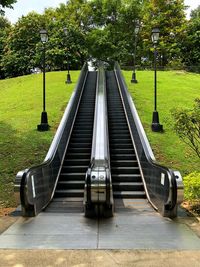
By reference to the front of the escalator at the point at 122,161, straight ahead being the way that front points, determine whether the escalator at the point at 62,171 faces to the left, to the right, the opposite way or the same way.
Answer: the same way

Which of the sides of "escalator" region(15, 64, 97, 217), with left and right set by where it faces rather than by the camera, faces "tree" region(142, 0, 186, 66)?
back

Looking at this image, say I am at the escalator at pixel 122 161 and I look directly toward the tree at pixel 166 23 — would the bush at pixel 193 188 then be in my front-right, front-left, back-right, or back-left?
back-right

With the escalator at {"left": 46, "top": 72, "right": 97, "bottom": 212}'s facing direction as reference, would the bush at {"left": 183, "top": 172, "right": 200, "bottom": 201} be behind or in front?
in front

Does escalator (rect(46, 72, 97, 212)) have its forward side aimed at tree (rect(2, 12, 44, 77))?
no

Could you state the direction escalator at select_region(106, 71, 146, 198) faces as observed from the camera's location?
facing the viewer

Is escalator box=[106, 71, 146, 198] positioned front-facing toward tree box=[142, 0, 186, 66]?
no

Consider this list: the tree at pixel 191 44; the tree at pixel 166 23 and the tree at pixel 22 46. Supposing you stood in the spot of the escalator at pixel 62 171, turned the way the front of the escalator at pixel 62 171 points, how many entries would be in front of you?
0

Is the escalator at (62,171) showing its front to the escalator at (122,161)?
no

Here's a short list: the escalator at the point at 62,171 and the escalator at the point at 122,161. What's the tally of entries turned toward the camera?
2

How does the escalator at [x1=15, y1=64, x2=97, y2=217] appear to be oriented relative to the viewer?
toward the camera

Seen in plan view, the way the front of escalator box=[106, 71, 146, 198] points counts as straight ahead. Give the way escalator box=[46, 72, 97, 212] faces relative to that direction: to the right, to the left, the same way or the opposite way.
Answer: the same way

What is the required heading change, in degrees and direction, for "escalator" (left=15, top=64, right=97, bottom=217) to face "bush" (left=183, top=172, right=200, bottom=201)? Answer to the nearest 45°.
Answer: approximately 45° to its left

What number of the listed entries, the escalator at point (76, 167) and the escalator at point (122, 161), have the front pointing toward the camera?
2
